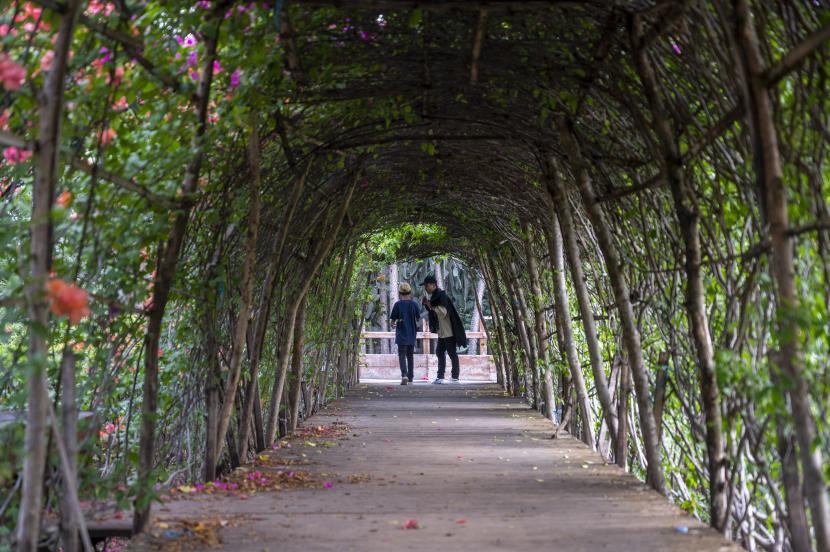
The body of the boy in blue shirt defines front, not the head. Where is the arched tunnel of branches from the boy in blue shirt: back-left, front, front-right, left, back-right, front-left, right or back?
back

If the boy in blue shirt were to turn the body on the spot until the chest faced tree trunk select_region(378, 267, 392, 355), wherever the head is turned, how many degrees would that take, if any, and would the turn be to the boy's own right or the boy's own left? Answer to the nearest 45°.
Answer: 0° — they already face it

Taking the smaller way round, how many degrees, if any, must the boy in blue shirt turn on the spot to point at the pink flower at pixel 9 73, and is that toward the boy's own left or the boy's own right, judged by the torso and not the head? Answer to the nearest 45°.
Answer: approximately 180°

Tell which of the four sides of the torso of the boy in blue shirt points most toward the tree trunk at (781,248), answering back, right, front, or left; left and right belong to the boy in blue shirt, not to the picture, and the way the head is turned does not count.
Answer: back

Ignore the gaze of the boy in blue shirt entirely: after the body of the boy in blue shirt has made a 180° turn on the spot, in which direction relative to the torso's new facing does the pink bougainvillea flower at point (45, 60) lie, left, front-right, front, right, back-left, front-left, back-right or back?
front

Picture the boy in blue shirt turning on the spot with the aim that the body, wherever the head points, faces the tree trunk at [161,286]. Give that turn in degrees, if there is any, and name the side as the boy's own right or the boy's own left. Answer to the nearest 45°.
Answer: approximately 180°

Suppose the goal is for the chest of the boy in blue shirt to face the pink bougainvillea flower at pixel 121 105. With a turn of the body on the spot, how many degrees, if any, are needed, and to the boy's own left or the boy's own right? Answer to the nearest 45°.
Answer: approximately 180°

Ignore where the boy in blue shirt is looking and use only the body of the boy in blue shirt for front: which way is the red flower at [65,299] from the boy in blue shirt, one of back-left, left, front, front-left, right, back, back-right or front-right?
back

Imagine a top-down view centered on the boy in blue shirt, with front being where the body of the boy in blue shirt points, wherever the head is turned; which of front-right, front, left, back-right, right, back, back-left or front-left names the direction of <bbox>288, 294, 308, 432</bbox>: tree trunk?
back

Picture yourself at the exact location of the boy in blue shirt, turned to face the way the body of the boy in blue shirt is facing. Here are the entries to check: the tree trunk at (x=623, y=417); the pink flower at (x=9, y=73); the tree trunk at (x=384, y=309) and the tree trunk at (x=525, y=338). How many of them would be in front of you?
1

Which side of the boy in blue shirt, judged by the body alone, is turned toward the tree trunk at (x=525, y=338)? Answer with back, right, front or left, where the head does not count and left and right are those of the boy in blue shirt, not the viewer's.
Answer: back

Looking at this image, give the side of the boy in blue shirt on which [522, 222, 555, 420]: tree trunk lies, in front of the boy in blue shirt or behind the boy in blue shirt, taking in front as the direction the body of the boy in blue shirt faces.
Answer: behind

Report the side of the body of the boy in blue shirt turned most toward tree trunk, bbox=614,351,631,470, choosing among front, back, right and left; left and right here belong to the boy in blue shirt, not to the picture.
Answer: back

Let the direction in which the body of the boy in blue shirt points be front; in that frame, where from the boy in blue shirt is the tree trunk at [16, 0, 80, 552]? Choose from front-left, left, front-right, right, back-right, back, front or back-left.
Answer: back

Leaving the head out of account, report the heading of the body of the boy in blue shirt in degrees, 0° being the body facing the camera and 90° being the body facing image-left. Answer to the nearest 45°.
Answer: approximately 180°

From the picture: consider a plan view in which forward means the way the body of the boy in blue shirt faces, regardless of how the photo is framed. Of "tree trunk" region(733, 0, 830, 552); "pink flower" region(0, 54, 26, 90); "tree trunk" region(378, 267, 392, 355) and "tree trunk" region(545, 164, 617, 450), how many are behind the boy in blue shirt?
3

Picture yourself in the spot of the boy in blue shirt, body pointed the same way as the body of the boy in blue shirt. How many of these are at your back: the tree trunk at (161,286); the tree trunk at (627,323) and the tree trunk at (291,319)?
3

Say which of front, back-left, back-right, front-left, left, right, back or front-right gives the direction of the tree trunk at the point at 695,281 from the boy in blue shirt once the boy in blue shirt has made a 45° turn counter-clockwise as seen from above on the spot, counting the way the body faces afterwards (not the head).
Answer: back-left
